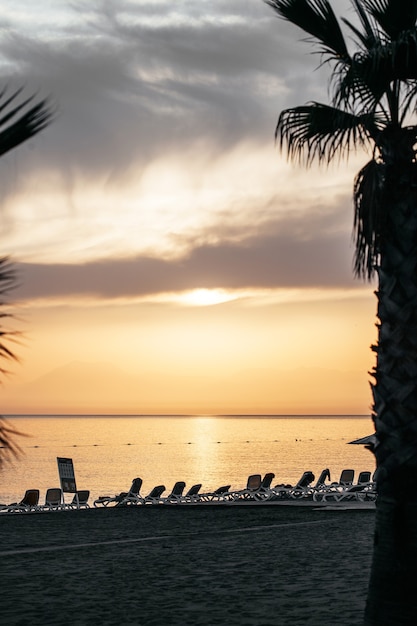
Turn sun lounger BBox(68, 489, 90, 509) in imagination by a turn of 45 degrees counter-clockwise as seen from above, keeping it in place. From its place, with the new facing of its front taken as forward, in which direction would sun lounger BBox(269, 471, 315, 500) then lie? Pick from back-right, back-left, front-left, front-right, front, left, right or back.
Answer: back

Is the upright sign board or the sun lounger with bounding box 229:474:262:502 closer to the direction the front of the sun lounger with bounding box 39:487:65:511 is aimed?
the upright sign board

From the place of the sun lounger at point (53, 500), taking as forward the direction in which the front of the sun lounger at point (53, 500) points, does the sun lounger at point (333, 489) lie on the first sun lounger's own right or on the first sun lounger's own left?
on the first sun lounger's own right

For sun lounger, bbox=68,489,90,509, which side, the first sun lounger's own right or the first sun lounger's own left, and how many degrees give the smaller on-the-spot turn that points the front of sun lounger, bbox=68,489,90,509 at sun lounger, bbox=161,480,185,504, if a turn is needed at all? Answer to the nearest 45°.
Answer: approximately 135° to the first sun lounger's own right

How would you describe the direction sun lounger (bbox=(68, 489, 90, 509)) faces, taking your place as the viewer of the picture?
facing away from the viewer and to the left of the viewer

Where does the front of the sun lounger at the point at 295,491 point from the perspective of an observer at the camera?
facing to the left of the viewer

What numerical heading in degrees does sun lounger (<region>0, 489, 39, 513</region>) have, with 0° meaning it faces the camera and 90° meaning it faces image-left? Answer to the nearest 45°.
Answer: approximately 90°

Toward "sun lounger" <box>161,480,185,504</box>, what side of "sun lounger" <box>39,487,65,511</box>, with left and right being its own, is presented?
right

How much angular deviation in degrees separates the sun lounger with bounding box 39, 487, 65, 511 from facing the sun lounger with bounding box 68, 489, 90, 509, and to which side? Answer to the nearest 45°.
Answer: approximately 45° to its right

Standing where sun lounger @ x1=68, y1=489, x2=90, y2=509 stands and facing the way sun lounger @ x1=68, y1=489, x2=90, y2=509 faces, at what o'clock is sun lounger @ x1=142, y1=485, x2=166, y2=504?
sun lounger @ x1=142, y1=485, x2=166, y2=504 is roughly at 4 o'clock from sun lounger @ x1=68, y1=489, x2=90, y2=509.
